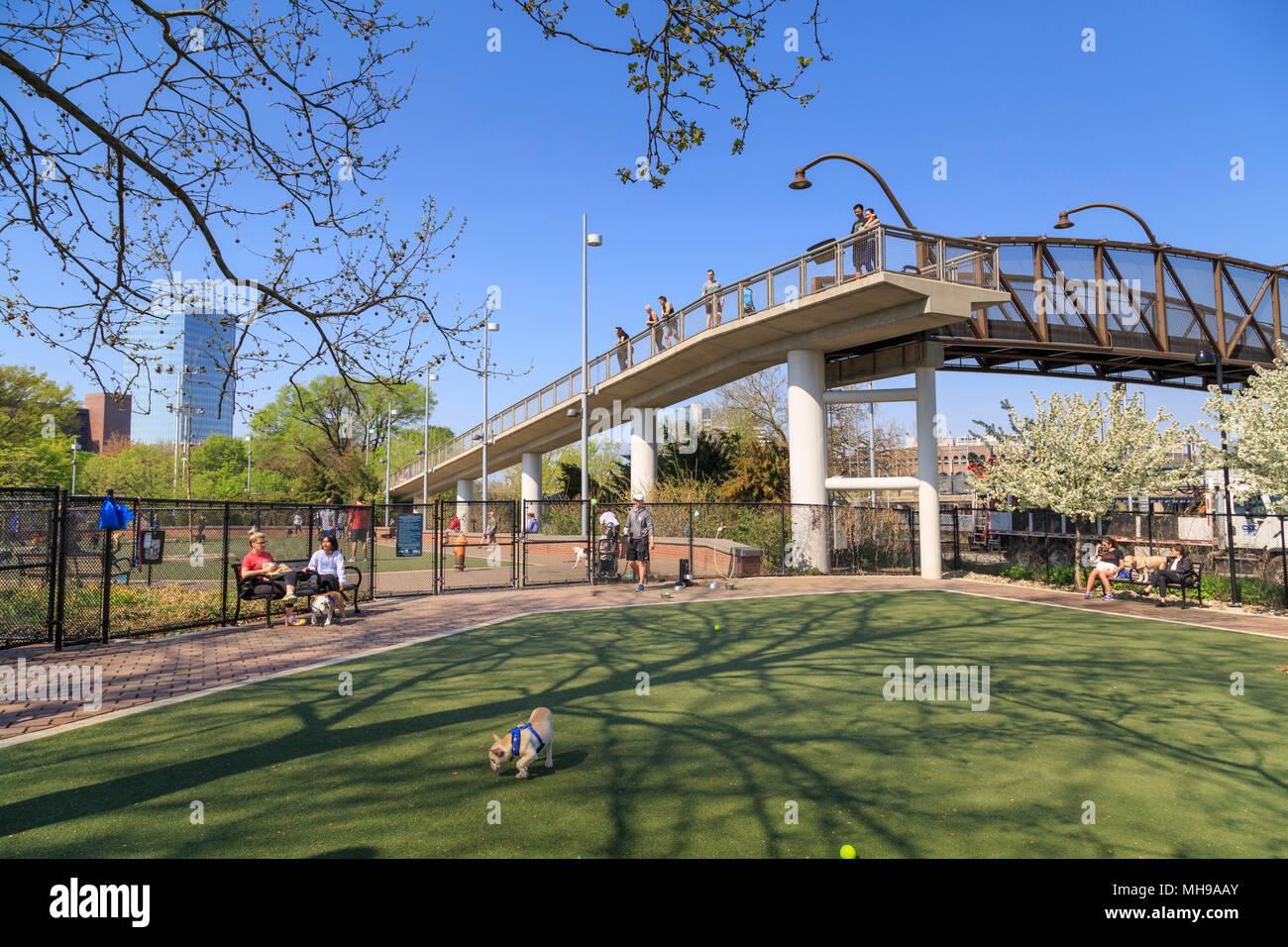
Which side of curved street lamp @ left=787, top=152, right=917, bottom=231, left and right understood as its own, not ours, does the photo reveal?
left

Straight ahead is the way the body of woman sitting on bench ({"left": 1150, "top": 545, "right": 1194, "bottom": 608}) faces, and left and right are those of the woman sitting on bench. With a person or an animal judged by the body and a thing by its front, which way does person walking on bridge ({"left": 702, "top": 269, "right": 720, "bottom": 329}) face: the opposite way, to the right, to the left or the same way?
to the left

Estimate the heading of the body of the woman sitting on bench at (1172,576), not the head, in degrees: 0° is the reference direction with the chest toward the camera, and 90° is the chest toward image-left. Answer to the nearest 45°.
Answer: approximately 45°

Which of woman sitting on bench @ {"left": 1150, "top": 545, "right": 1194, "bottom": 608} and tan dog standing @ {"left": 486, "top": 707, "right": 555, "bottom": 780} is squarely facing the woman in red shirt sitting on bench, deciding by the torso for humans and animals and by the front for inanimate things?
the woman sitting on bench

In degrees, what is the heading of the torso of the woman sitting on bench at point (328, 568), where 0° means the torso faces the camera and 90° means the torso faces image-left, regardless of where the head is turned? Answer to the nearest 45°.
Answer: approximately 0°

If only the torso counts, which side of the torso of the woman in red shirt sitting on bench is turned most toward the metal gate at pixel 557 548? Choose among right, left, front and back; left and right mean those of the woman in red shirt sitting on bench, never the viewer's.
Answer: left

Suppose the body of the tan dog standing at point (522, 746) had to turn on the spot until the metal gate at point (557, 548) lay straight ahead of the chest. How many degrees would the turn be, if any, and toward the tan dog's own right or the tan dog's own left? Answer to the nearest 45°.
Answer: approximately 135° to the tan dog's own right

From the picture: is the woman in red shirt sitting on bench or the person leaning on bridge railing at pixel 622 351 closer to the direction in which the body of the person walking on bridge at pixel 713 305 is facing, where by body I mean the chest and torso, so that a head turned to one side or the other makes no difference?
the woman in red shirt sitting on bench

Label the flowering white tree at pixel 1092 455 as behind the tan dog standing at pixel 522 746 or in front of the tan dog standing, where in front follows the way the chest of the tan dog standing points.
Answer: behind

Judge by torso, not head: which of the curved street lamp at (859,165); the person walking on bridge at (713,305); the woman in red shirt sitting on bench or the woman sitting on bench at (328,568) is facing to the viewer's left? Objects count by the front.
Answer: the curved street lamp
